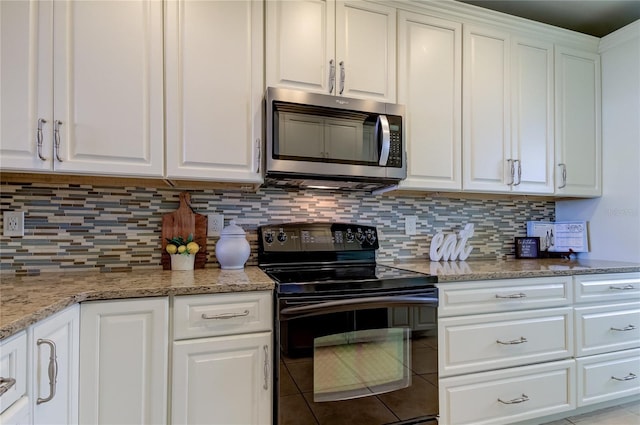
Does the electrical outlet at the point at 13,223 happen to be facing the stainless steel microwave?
no

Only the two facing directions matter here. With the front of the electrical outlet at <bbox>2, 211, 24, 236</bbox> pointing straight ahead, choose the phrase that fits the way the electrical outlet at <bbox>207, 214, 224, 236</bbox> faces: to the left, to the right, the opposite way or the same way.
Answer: the same way

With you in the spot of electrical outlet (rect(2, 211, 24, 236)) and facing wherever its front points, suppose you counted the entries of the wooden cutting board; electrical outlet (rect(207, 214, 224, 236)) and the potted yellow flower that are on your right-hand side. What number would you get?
0

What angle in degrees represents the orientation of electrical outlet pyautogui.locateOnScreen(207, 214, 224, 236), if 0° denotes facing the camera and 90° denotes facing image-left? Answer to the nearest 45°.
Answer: approximately 0°

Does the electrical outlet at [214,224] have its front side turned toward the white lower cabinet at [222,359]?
yes

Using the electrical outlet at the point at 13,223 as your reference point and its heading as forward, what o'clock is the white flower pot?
The white flower pot is roughly at 10 o'clock from the electrical outlet.

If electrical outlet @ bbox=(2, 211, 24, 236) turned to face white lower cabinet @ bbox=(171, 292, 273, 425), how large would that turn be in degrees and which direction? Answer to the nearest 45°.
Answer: approximately 45° to its left

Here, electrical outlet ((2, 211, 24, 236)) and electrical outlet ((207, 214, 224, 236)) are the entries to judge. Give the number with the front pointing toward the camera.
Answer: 2

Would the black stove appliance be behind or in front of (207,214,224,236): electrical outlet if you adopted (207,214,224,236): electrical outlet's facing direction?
in front

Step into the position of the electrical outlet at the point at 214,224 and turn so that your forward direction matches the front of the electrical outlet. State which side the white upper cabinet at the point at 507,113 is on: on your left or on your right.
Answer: on your left

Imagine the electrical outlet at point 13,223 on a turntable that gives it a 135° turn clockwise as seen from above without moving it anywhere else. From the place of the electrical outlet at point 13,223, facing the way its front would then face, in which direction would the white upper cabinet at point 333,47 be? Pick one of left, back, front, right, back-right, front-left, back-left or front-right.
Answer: back

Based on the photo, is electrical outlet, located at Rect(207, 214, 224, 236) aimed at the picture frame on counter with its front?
no

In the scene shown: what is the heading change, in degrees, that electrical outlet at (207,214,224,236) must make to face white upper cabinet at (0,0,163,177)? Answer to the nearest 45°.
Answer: approximately 45° to its right

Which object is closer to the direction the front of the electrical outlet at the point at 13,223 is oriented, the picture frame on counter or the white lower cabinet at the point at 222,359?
the white lower cabinet

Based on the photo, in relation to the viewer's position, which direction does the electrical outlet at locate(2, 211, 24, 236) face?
facing the viewer

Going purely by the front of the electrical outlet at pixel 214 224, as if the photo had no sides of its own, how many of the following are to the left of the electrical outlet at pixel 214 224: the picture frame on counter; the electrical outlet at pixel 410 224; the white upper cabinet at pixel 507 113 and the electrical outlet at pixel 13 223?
3
